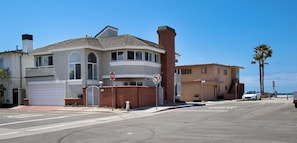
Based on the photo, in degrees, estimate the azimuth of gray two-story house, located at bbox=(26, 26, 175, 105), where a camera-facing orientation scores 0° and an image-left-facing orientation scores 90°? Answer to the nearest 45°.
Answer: approximately 0°

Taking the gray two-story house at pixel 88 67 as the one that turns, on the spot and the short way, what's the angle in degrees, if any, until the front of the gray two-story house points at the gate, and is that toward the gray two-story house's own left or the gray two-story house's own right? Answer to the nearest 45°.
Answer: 0° — it already faces it

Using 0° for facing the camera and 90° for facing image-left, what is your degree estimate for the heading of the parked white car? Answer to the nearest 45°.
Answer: approximately 45°
